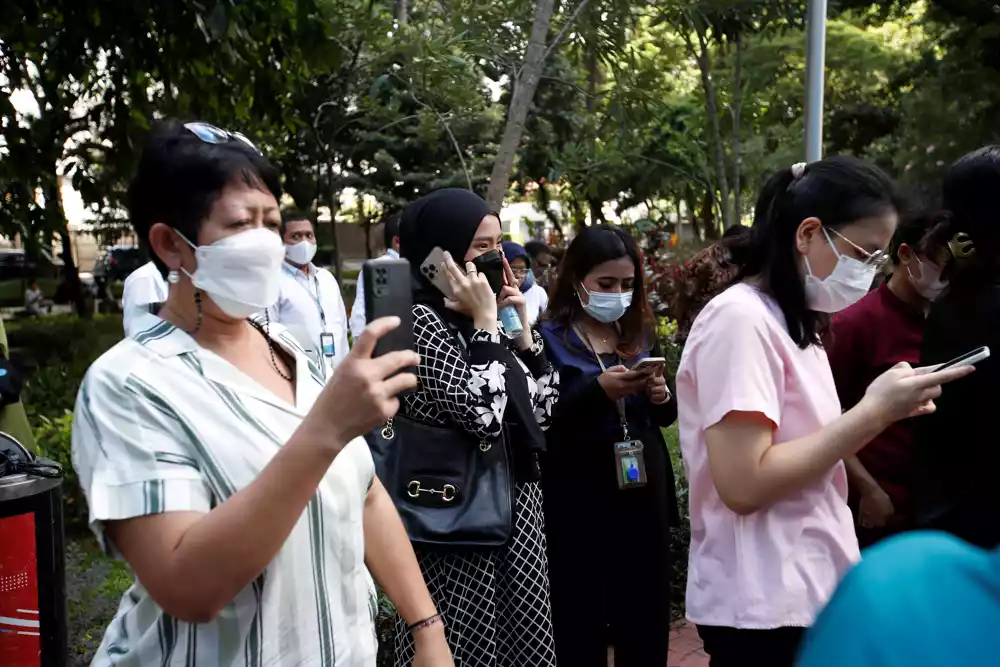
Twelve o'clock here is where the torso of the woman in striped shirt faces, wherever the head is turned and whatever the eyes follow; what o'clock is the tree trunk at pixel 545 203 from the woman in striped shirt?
The tree trunk is roughly at 8 o'clock from the woman in striped shirt.

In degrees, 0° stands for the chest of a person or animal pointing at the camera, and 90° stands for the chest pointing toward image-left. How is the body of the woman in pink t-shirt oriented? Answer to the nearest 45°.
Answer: approximately 270°

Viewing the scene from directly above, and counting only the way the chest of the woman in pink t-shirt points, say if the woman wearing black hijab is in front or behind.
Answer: behind

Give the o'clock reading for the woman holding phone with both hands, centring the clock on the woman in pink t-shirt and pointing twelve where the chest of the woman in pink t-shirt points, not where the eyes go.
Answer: The woman holding phone with both hands is roughly at 8 o'clock from the woman in pink t-shirt.

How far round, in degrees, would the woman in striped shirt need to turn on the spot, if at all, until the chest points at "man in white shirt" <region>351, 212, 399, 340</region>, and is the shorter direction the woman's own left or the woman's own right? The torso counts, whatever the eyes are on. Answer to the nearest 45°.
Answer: approximately 135° to the woman's own left

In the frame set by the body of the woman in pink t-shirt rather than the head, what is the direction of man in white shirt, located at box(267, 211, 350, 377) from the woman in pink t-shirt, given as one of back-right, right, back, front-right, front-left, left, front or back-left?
back-left

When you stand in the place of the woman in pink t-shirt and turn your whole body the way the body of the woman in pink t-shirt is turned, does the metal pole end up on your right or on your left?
on your left

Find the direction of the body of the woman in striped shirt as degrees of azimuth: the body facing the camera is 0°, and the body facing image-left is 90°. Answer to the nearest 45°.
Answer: approximately 315°
